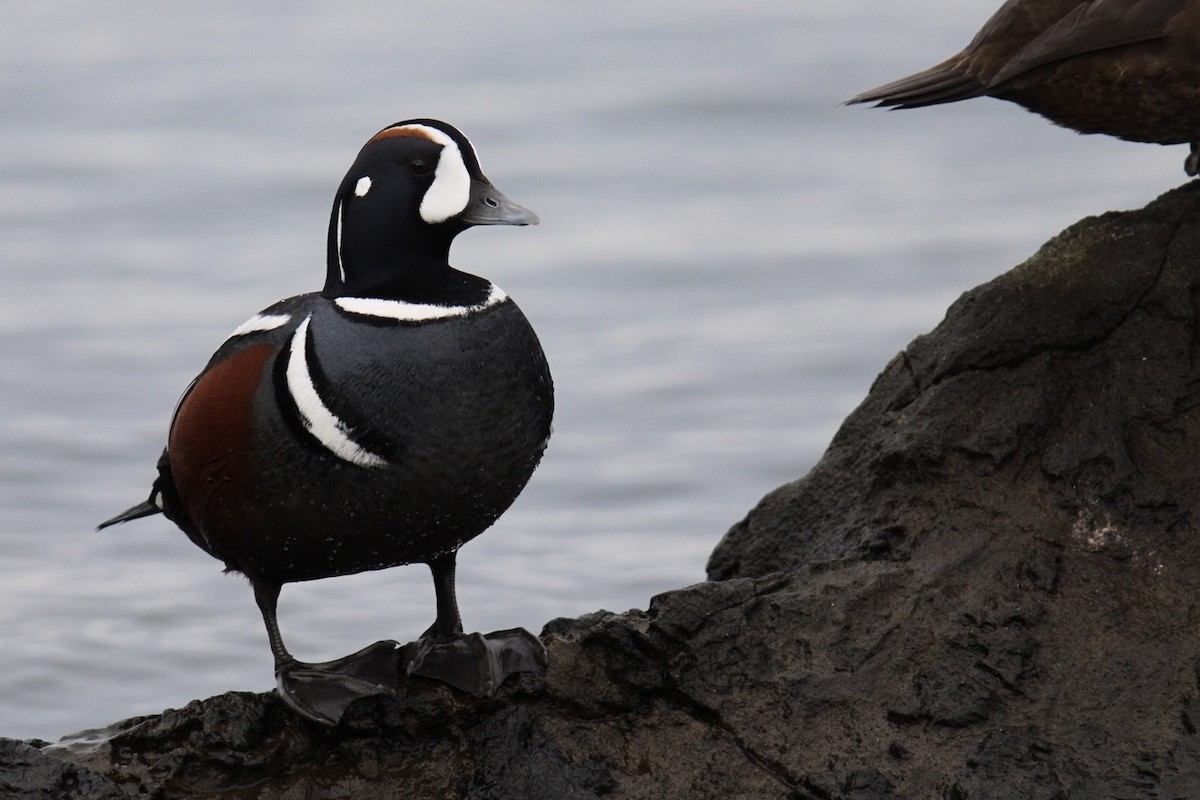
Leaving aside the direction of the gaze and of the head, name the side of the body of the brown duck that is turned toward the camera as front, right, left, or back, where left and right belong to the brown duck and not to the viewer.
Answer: right

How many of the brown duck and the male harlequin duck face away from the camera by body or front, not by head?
0

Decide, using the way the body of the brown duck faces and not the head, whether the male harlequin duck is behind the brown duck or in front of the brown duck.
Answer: behind

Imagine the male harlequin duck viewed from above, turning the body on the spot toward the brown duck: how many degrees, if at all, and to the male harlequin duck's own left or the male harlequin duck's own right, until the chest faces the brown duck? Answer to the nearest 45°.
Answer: approximately 45° to the male harlequin duck's own left
